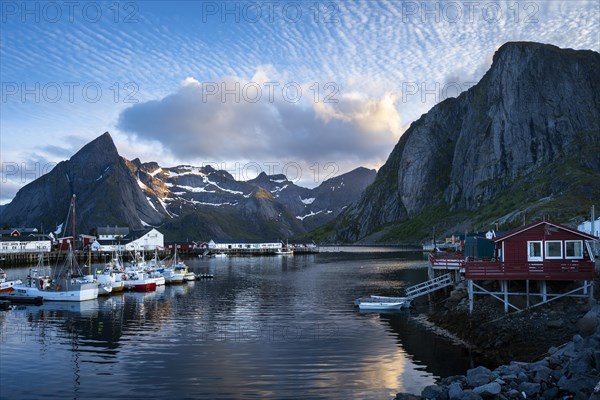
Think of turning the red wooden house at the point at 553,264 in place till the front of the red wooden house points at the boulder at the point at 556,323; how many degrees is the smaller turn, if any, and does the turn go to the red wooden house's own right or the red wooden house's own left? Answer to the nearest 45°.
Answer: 0° — it already faces it

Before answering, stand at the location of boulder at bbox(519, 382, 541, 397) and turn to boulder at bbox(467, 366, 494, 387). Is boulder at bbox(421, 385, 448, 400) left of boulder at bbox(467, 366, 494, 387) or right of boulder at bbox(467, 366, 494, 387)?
left

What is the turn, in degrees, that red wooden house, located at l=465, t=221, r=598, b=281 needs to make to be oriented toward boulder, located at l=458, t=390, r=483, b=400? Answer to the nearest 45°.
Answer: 0° — it already faces it

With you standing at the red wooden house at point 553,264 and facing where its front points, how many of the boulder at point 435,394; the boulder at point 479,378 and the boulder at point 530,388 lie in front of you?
3

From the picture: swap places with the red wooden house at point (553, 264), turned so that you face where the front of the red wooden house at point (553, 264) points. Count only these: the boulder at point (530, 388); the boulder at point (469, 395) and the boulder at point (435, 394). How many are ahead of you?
3

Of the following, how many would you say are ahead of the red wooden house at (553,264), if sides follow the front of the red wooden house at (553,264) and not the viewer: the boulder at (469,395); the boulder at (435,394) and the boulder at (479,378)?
3

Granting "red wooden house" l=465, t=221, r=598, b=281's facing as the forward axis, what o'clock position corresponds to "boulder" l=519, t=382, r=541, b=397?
The boulder is roughly at 12 o'clock from the red wooden house.

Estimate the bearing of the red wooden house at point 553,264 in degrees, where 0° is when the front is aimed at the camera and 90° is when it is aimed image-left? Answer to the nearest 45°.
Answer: approximately 0°
